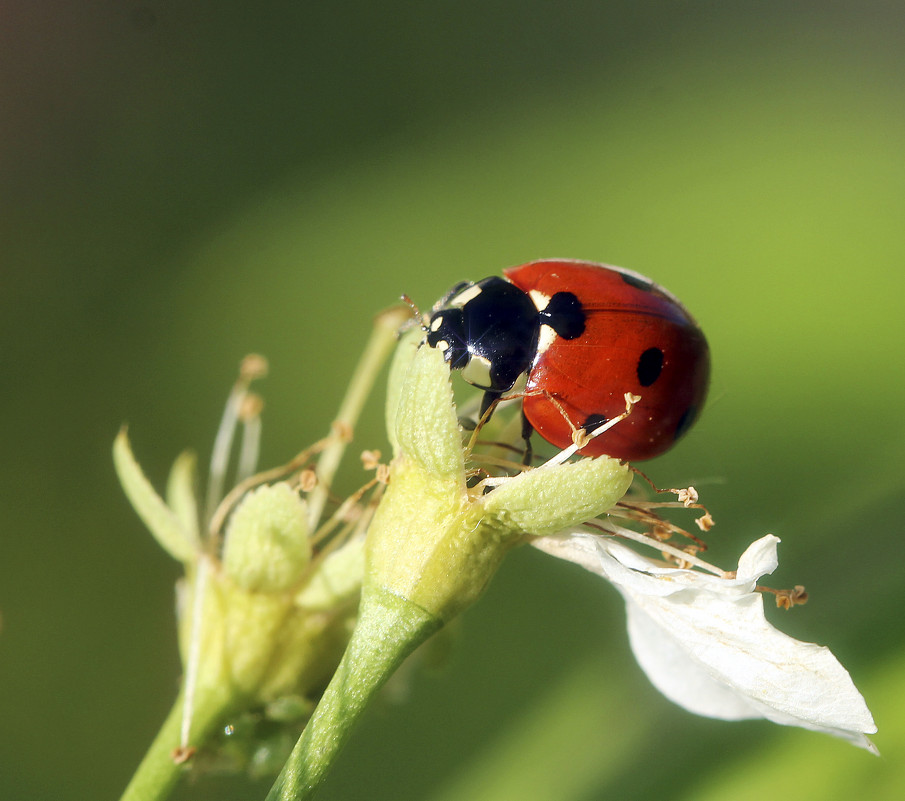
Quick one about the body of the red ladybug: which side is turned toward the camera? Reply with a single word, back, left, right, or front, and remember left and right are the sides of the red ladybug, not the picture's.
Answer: left
